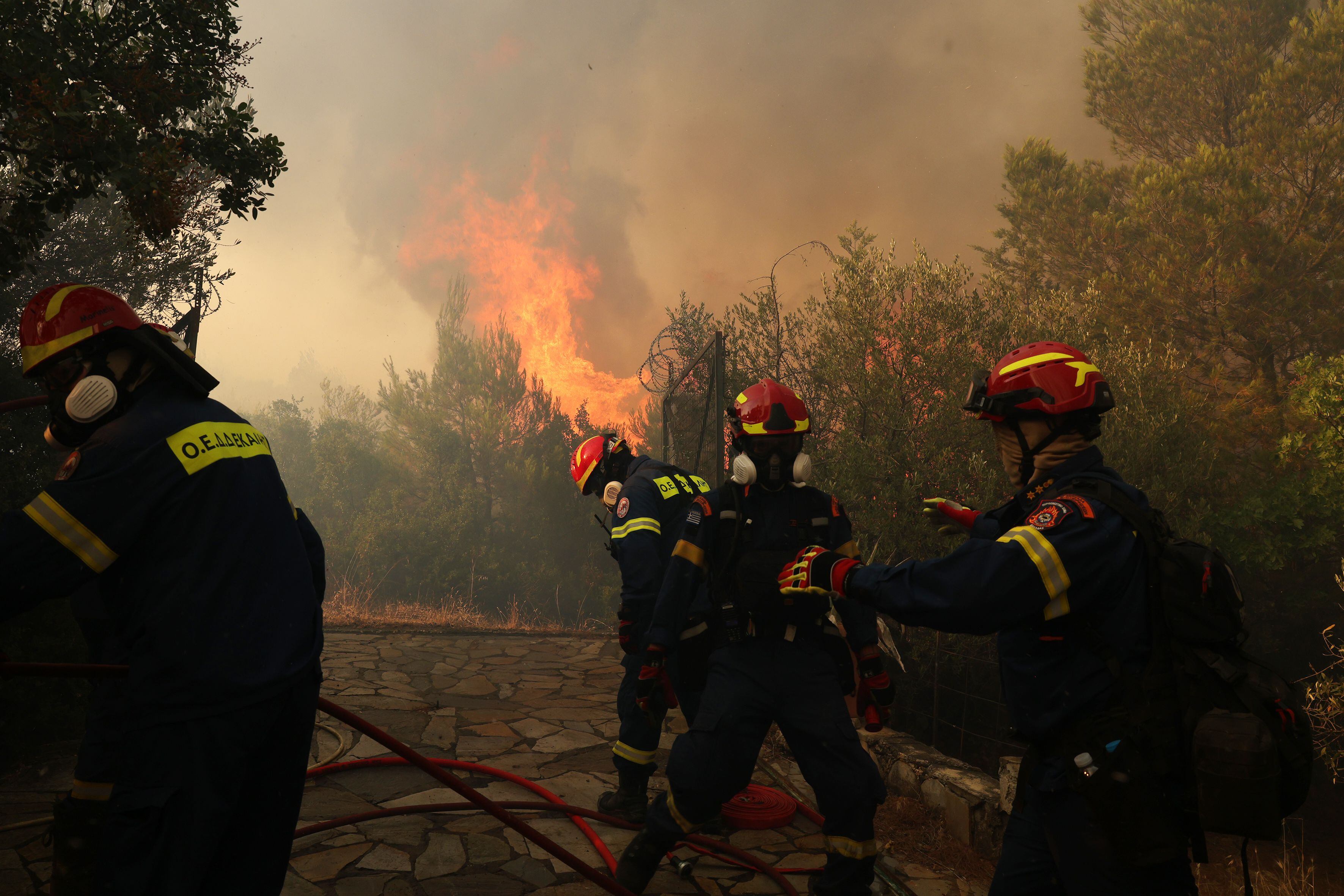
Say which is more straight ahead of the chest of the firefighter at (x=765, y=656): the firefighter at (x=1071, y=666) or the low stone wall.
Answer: the firefighter

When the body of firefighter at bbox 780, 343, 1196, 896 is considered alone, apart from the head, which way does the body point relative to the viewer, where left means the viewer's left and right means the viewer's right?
facing to the left of the viewer

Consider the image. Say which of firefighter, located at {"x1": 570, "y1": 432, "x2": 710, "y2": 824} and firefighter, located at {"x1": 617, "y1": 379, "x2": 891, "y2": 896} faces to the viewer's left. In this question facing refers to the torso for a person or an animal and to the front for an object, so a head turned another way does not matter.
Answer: firefighter, located at {"x1": 570, "y1": 432, "x2": 710, "y2": 824}

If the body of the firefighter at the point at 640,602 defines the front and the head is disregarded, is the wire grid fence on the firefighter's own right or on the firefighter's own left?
on the firefighter's own right

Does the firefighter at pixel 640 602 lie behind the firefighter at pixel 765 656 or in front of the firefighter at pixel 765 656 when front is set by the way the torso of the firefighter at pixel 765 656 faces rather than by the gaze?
behind
